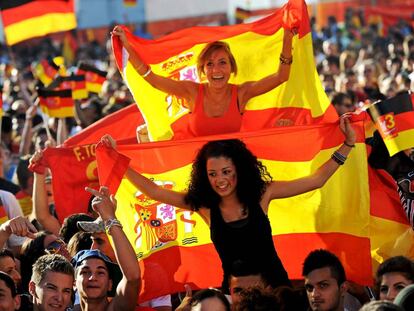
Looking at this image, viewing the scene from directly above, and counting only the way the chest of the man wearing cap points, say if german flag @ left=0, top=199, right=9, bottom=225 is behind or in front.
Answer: behind

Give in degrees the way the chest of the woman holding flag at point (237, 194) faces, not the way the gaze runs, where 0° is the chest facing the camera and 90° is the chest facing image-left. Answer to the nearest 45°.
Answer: approximately 0°

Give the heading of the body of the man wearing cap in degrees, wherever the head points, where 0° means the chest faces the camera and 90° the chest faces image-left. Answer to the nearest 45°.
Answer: approximately 0°

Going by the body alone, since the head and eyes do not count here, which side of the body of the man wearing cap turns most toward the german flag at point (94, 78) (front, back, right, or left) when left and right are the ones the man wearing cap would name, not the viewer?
back

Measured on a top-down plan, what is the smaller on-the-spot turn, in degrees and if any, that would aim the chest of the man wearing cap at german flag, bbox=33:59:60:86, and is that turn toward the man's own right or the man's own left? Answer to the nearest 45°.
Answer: approximately 180°

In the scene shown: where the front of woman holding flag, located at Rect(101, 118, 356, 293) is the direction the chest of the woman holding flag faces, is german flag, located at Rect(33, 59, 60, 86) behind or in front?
behind

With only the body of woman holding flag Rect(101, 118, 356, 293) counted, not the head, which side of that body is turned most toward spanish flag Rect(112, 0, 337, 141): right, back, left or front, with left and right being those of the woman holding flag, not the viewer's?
back
